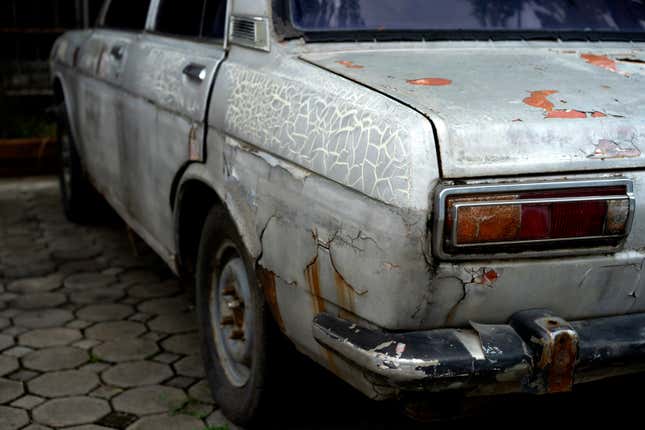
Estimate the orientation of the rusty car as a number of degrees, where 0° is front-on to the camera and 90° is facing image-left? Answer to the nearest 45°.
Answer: approximately 135°

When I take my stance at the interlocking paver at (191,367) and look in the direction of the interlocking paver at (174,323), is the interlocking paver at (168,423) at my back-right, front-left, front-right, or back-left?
back-left
